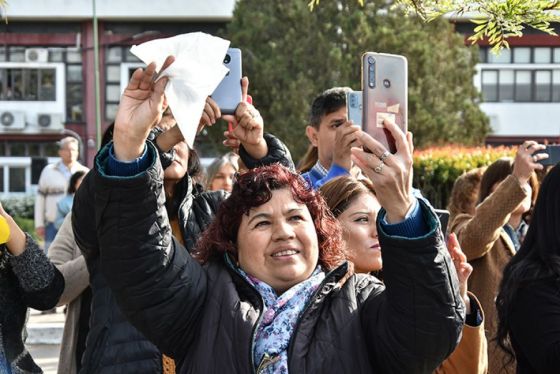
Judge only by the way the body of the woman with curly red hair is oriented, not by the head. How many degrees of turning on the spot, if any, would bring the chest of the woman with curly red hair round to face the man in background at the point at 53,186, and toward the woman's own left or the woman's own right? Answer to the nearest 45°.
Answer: approximately 180°

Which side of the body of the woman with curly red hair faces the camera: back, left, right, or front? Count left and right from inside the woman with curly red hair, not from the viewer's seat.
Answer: front

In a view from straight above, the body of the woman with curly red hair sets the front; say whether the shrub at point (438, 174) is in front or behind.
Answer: behind

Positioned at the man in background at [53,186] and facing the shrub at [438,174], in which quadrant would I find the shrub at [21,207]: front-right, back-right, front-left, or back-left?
back-left

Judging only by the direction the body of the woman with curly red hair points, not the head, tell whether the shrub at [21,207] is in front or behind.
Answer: behind
